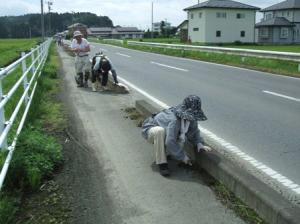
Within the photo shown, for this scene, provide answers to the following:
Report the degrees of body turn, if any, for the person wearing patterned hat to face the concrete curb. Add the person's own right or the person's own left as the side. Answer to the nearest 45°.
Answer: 0° — they already face it

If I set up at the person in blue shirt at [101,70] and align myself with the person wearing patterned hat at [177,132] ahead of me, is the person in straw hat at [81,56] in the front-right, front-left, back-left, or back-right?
back-right

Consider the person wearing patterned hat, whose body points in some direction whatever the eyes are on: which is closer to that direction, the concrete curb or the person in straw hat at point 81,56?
the concrete curb

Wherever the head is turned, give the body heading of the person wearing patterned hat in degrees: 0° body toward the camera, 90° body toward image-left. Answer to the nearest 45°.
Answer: approximately 315°

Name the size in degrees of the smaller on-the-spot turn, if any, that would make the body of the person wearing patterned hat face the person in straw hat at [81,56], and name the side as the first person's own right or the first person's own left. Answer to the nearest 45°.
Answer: approximately 135° to the first person's own left
